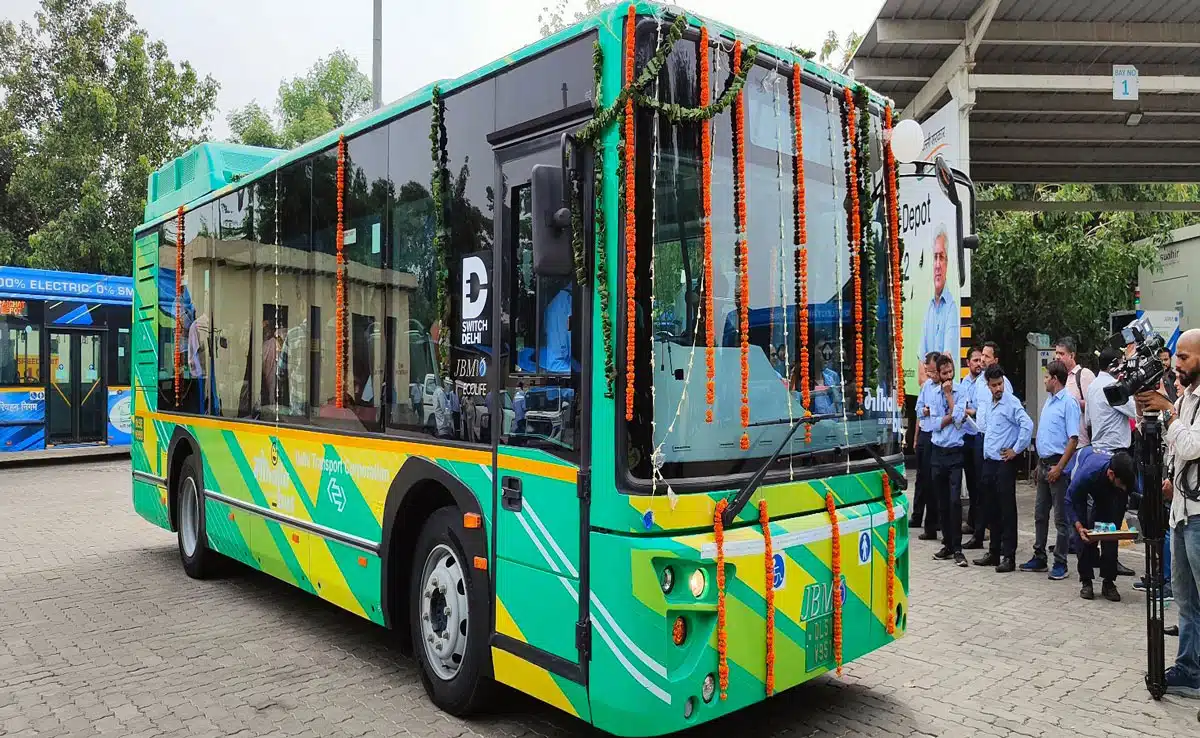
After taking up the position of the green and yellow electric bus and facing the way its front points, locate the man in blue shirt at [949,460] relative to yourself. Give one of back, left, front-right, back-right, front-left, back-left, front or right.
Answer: left

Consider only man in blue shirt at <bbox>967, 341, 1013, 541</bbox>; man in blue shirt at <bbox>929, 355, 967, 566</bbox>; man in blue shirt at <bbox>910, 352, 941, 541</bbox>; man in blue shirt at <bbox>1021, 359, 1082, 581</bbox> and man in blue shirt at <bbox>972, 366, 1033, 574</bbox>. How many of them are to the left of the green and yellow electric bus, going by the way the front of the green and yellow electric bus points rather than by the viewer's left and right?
5

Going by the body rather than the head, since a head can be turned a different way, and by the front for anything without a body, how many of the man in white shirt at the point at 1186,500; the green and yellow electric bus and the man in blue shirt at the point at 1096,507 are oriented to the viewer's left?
1

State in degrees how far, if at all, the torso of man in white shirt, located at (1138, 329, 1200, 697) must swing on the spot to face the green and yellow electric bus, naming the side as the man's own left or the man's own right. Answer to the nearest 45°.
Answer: approximately 45° to the man's own left

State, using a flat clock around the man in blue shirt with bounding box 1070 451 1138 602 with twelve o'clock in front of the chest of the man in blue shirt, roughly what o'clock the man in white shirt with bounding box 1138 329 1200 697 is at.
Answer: The man in white shirt is roughly at 1 o'clock from the man in blue shirt.

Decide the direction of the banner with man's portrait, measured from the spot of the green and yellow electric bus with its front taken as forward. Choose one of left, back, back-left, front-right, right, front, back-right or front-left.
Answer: left

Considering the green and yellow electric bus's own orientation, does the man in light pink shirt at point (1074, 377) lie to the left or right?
on its left

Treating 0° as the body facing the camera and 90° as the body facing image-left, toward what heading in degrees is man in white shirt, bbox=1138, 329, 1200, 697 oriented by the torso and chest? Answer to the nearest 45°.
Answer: approximately 90°

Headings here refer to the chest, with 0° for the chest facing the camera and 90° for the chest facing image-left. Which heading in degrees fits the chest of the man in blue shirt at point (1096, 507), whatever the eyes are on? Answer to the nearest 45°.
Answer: approximately 315°

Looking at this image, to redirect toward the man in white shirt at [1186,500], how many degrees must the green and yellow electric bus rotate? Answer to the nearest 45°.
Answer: approximately 45° to its left

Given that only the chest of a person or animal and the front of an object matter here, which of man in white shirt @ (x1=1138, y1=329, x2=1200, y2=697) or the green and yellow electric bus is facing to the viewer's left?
the man in white shirt

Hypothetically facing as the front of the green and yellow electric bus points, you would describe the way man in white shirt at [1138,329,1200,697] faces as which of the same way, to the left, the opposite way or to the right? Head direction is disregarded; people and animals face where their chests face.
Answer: the opposite way

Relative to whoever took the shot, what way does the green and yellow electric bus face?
facing the viewer and to the right of the viewer
